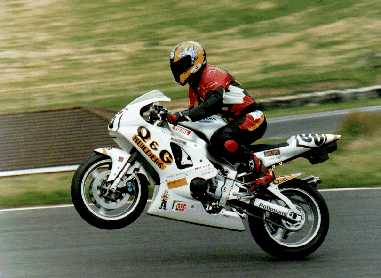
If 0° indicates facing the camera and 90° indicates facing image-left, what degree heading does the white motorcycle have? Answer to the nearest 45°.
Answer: approximately 90°

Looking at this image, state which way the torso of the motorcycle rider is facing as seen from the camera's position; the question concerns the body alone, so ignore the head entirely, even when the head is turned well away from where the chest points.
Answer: to the viewer's left
